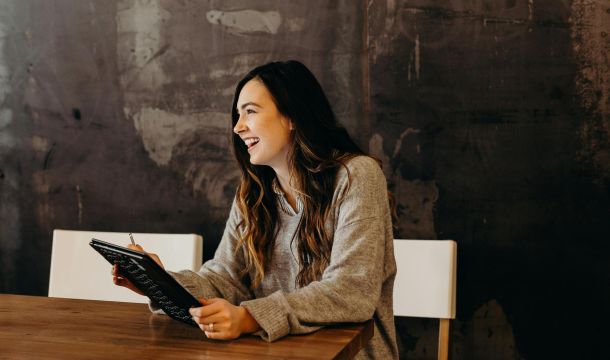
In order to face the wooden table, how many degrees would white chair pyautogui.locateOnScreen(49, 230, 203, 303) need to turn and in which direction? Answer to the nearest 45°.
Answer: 0° — it already faces it

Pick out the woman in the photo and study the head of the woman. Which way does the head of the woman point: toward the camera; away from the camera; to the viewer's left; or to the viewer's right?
to the viewer's left

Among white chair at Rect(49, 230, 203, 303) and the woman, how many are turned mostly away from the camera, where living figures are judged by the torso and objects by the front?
0

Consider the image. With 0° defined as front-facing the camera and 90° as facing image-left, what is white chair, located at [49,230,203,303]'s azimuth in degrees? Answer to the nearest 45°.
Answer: approximately 0°

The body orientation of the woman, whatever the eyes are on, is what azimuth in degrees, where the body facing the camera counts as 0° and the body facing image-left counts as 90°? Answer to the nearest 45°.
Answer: approximately 45°

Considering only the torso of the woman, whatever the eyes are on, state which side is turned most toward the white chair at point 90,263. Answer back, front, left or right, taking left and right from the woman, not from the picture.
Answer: right

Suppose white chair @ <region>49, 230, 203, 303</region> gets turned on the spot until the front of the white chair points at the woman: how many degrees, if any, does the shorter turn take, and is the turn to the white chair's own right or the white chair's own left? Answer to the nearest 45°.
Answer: approximately 45° to the white chair's own left

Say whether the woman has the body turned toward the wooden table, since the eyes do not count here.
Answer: yes

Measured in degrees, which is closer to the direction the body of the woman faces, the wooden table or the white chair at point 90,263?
the wooden table
